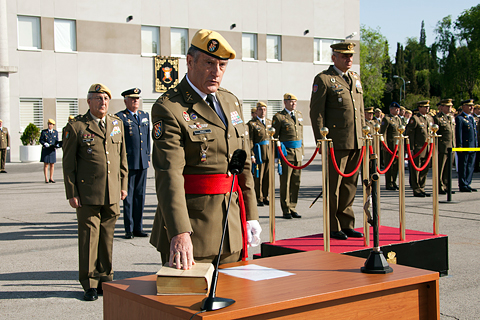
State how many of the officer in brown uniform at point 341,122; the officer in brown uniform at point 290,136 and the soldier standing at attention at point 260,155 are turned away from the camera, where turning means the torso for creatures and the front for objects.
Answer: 0

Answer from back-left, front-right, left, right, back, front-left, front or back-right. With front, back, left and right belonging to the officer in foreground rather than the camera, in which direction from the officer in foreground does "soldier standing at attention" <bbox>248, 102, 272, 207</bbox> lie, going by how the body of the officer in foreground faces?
back-left

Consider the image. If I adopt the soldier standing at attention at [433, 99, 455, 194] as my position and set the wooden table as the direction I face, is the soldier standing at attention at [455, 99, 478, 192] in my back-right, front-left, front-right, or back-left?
back-left

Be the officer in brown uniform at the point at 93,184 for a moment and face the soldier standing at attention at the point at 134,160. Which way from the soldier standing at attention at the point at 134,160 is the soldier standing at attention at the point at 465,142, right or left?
right

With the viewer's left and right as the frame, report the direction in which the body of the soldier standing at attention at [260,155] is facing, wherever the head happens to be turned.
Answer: facing the viewer and to the right of the viewer

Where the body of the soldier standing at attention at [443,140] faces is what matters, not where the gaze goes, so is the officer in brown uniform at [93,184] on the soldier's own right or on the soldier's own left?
on the soldier's own right

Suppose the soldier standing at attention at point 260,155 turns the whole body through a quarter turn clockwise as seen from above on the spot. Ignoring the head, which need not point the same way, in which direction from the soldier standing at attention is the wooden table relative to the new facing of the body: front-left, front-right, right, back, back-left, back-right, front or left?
front-left

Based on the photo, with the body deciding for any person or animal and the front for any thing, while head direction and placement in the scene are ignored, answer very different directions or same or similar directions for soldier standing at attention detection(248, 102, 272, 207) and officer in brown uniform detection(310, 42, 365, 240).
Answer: same or similar directions

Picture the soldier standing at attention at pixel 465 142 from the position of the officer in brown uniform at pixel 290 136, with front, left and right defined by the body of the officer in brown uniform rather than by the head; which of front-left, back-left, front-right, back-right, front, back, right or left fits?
left

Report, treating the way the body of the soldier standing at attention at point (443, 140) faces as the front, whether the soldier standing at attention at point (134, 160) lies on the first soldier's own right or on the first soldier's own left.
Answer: on the first soldier's own right

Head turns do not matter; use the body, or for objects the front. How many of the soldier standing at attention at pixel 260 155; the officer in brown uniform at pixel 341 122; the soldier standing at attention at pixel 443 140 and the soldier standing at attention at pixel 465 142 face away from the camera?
0

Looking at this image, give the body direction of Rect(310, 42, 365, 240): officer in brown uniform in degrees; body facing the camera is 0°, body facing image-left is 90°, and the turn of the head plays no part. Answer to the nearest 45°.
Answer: approximately 315°

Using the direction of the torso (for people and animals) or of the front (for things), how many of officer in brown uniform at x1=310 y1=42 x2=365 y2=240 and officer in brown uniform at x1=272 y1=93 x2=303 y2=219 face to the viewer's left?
0

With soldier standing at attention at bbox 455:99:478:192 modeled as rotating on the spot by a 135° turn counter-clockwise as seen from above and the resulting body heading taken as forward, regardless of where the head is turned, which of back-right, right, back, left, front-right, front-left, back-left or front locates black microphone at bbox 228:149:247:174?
back
